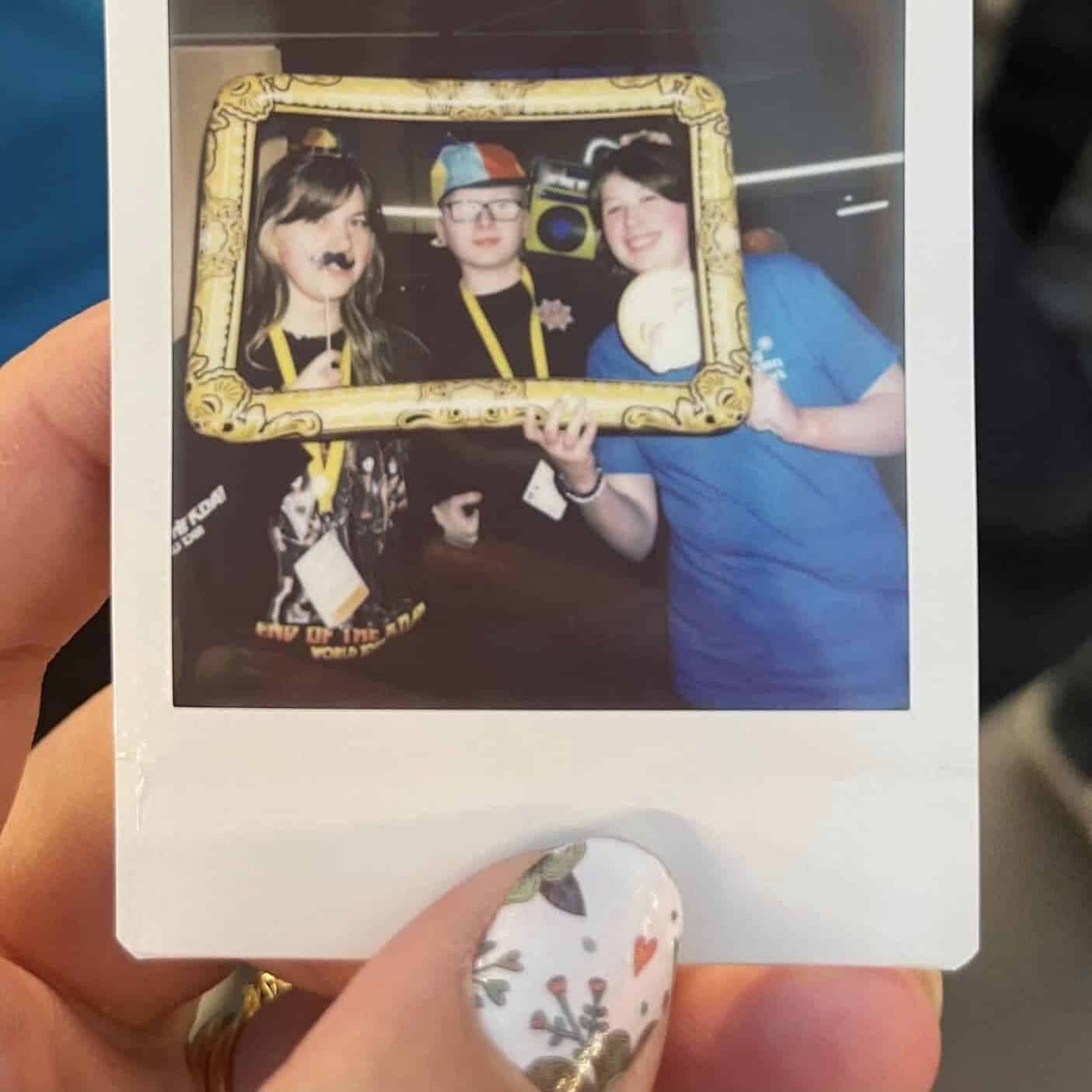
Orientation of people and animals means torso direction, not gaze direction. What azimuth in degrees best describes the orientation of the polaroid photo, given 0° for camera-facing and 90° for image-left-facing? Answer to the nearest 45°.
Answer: approximately 0°
